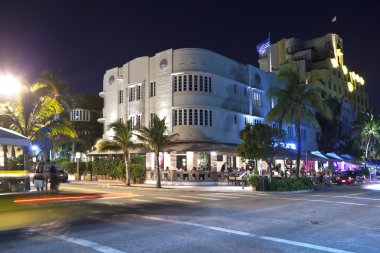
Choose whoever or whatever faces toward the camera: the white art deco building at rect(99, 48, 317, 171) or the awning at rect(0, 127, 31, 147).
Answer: the white art deco building

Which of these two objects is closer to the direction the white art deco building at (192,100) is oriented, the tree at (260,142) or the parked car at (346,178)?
the tree

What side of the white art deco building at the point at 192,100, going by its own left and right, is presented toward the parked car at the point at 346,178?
left

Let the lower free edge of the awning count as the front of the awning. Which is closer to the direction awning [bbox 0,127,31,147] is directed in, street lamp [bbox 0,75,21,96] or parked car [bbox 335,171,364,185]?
the parked car

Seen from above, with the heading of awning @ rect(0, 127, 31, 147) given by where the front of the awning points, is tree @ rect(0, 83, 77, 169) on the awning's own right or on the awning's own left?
on the awning's own left

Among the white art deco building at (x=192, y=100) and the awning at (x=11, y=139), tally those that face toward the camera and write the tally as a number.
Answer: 1

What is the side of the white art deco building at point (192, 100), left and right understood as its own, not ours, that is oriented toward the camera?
front
